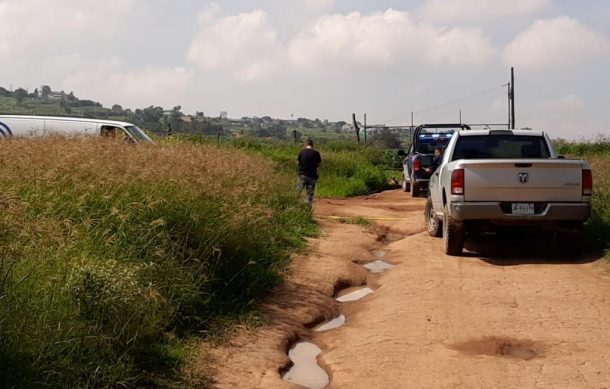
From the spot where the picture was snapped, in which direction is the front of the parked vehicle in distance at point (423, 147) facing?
facing away from the viewer

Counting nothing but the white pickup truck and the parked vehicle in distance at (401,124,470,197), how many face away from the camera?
2

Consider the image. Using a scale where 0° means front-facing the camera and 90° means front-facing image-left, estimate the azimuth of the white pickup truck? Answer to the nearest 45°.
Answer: approximately 180°

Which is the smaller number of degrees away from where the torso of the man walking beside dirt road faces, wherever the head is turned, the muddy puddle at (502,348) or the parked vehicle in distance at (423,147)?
the parked vehicle in distance

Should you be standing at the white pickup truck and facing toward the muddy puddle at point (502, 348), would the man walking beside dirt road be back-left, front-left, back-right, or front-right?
back-right

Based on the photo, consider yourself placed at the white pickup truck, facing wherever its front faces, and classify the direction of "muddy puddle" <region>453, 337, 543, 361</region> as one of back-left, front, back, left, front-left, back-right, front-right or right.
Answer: back

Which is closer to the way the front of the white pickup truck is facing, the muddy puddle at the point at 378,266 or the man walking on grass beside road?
the man walking on grass beside road

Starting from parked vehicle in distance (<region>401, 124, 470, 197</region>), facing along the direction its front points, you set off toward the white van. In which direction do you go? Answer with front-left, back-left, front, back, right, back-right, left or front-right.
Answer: back-left

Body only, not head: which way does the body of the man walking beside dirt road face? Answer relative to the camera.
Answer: away from the camera

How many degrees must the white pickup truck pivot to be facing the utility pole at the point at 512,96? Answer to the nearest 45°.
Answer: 0° — it already faces it

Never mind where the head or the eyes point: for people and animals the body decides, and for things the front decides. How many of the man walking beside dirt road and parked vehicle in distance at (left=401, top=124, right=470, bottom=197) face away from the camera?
2

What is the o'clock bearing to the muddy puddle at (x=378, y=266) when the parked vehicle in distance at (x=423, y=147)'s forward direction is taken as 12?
The muddy puddle is roughly at 6 o'clock from the parked vehicle in distance.

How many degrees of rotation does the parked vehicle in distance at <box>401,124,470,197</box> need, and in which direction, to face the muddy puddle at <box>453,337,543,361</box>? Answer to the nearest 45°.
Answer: approximately 180°

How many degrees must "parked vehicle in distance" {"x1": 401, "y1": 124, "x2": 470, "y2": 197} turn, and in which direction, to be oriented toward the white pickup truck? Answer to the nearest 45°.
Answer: approximately 180°

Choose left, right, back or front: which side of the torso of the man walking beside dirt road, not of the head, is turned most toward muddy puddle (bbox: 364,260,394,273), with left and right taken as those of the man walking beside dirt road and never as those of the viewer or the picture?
back
